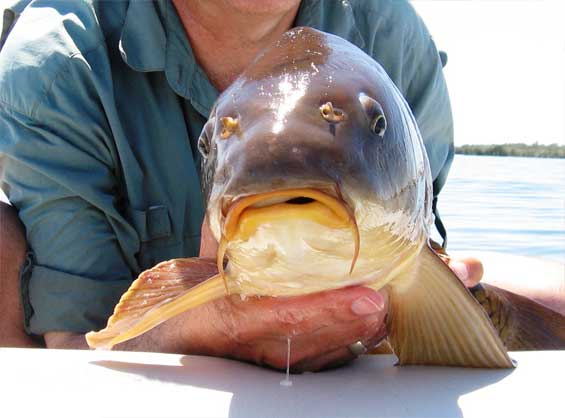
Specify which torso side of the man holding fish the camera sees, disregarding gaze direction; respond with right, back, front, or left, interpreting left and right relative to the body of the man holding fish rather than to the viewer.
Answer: front

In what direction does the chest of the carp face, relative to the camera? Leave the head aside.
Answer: toward the camera
